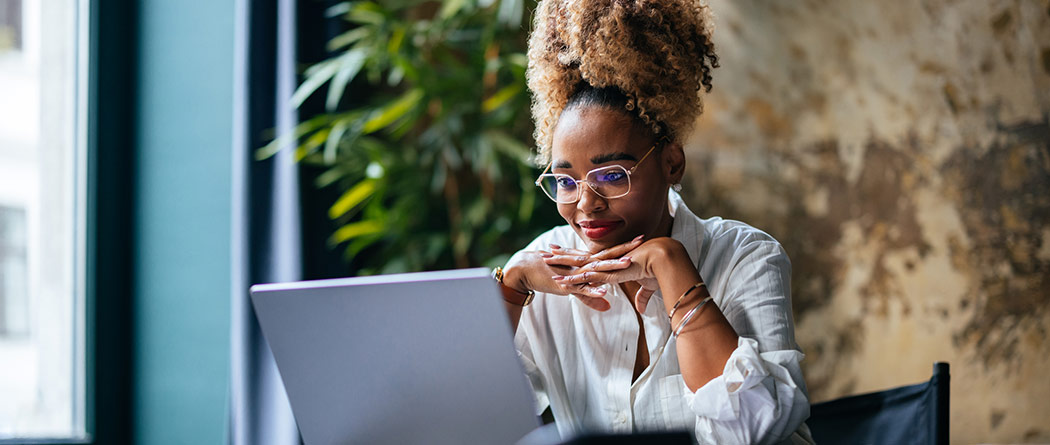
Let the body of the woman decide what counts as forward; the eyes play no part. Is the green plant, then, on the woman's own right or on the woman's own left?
on the woman's own right

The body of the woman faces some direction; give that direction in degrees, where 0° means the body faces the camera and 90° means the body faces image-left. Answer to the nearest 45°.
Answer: approximately 45°

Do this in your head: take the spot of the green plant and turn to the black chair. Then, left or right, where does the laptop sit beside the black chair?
right

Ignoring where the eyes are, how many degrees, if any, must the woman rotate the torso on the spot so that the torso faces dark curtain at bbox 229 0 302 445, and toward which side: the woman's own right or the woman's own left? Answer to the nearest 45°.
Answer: approximately 90° to the woman's own right
